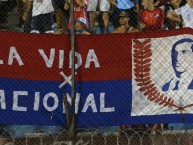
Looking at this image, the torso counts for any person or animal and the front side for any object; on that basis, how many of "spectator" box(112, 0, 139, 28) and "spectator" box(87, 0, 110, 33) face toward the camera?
2

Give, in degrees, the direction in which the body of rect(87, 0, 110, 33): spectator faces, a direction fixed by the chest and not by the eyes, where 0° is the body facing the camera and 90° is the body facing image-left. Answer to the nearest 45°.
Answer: approximately 0°

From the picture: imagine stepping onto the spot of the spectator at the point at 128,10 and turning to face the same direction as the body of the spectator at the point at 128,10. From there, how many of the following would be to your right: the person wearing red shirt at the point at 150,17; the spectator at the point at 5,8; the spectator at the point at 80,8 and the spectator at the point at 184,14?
2

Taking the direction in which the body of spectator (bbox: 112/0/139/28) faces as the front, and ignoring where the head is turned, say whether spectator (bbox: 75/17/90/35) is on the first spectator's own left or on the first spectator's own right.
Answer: on the first spectator's own right
